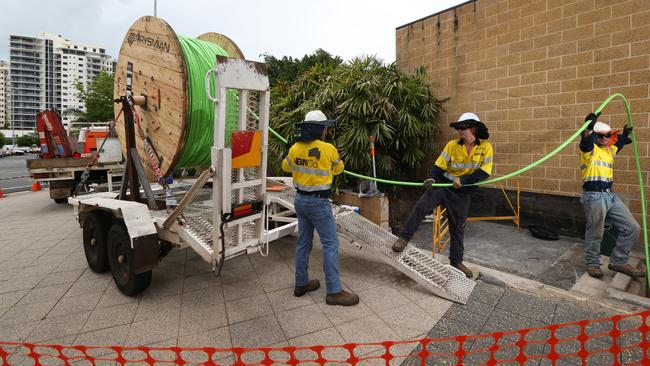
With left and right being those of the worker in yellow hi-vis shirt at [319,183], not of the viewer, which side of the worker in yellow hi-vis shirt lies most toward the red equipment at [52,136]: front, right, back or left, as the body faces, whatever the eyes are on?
left

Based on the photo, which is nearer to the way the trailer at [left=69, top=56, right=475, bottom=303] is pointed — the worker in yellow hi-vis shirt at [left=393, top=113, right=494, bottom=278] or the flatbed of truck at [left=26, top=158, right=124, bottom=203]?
the flatbed of truck

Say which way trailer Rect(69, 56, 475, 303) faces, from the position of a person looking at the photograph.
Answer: facing away from the viewer and to the left of the viewer

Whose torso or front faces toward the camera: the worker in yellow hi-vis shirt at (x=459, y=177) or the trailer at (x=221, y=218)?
the worker in yellow hi-vis shirt

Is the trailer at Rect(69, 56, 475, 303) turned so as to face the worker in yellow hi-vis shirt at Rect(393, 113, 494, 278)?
no

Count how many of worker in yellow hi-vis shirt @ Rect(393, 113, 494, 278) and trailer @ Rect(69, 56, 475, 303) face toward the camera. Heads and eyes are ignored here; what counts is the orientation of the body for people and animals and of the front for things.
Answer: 1

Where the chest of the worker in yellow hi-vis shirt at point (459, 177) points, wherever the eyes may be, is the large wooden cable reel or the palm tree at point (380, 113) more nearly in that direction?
the large wooden cable reel

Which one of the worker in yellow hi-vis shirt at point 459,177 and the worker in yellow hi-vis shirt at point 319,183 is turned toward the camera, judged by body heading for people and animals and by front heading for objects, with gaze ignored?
the worker in yellow hi-vis shirt at point 459,177

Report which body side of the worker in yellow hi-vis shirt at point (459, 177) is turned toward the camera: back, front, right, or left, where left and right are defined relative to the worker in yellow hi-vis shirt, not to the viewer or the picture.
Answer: front

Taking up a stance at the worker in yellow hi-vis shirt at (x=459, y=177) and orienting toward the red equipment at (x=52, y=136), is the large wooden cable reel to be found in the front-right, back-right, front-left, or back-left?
front-left

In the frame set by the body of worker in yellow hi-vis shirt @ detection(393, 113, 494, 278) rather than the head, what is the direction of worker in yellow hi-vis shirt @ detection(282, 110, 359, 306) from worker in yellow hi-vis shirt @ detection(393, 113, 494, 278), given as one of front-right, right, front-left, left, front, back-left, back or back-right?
front-right
